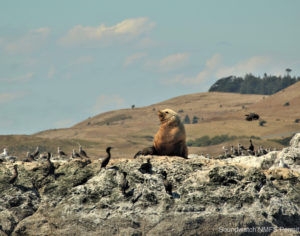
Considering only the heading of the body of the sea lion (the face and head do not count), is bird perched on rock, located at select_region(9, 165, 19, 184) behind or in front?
in front

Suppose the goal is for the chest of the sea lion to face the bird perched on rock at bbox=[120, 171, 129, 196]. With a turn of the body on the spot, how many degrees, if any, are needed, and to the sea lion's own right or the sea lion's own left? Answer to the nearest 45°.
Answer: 0° — it already faces it

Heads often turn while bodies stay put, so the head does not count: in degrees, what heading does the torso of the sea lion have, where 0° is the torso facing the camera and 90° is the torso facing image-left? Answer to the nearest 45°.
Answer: approximately 45°
